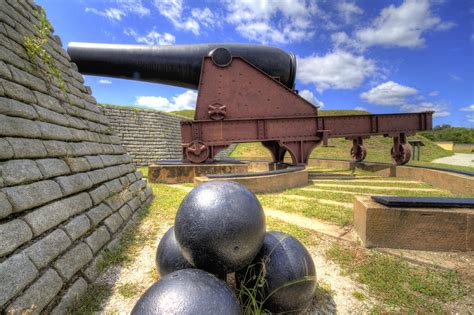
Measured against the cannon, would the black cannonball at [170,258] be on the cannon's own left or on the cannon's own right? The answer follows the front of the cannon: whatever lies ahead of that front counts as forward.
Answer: on the cannon's own left

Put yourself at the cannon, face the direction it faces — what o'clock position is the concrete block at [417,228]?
The concrete block is roughly at 8 o'clock from the cannon.

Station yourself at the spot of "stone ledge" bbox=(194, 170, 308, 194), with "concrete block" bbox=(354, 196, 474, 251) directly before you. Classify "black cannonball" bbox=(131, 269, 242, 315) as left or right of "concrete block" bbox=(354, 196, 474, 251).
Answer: right

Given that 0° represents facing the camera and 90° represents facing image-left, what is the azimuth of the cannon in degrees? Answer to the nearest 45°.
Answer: approximately 90°

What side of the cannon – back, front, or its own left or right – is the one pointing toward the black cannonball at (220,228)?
left

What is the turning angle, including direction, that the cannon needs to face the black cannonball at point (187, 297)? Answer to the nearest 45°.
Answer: approximately 90° to its left

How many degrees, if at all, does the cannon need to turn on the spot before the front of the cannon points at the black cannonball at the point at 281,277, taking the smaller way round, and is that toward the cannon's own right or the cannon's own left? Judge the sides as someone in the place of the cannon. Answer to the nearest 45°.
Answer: approximately 90° to the cannon's own left

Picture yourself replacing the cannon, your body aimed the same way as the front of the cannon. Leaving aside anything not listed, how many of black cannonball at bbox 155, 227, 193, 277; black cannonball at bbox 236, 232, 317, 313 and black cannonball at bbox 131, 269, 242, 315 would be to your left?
3
